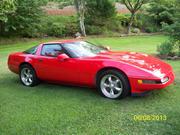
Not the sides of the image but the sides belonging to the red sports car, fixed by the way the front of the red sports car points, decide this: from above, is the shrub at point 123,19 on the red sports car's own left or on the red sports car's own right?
on the red sports car's own left

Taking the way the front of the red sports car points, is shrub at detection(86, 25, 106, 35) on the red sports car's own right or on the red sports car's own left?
on the red sports car's own left

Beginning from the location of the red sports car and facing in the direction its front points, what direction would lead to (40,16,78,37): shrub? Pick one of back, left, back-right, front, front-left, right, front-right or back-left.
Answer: back-left

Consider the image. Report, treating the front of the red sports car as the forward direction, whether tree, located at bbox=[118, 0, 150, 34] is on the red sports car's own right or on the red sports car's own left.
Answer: on the red sports car's own left

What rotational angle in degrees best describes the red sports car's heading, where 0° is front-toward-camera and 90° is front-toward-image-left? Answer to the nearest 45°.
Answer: approximately 315°

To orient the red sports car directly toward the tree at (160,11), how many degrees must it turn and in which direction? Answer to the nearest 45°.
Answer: approximately 135° to its left

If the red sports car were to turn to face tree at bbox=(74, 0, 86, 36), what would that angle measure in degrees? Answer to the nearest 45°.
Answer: approximately 135° to its left
